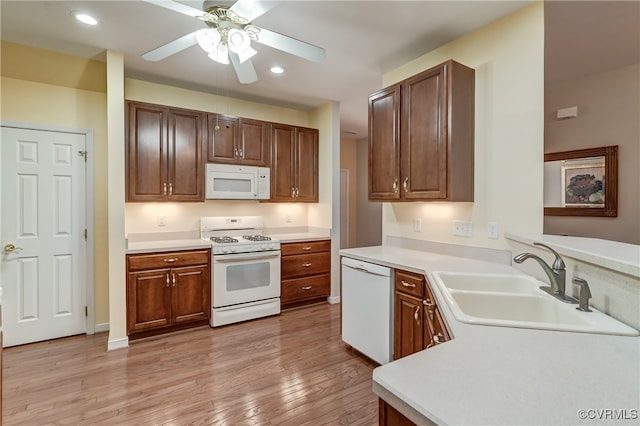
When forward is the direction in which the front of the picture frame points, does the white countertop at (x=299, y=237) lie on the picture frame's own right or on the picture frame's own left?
on the picture frame's own right

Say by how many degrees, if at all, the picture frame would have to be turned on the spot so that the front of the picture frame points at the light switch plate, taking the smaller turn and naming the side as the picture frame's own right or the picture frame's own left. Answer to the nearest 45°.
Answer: approximately 45° to the picture frame's own right

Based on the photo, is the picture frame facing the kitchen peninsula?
yes

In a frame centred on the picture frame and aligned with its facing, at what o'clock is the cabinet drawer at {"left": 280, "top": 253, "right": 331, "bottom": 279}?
The cabinet drawer is roughly at 2 o'clock from the picture frame.

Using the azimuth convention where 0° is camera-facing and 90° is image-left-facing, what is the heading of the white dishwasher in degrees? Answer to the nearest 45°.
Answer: approximately 45°

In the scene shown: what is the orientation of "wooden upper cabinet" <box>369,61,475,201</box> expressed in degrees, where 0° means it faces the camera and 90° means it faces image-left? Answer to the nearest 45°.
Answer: approximately 45°

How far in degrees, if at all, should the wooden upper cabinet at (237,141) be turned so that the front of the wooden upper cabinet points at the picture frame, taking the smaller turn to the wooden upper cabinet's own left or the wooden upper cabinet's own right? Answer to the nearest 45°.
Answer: approximately 90° to the wooden upper cabinet's own left
